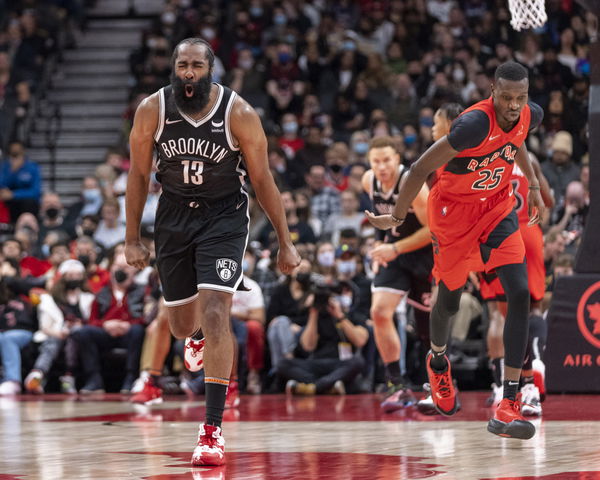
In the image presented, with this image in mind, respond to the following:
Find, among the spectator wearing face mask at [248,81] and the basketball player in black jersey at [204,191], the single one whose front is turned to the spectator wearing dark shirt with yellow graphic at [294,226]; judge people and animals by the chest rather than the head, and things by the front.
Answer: the spectator wearing face mask at [248,81]

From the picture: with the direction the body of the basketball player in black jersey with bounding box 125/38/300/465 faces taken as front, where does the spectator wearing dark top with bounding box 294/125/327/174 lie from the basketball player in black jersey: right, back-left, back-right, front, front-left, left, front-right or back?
back

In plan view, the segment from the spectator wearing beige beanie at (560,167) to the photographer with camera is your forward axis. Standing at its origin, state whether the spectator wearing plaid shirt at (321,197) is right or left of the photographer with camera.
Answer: right

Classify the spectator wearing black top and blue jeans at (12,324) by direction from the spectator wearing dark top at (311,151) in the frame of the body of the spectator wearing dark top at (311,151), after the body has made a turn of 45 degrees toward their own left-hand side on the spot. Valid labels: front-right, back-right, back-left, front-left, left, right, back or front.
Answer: right

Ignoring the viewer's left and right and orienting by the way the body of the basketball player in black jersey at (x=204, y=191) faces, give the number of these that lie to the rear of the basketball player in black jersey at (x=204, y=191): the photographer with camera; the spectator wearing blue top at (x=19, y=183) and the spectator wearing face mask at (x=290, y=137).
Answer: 3

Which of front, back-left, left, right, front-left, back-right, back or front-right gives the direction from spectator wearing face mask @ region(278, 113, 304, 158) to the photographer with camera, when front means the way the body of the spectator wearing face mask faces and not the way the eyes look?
front

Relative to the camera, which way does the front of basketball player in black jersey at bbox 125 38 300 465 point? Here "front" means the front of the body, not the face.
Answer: toward the camera

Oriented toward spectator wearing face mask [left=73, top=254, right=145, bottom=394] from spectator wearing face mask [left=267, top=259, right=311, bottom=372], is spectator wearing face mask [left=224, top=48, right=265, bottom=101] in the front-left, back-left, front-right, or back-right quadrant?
front-right

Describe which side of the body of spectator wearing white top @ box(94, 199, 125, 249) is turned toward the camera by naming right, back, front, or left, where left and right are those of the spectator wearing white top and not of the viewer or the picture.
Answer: front

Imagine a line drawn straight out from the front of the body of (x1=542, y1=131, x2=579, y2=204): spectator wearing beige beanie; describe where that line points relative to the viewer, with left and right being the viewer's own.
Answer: facing the viewer

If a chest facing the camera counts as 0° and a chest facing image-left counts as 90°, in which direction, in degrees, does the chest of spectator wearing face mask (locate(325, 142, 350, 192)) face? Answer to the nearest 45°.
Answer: approximately 0°
